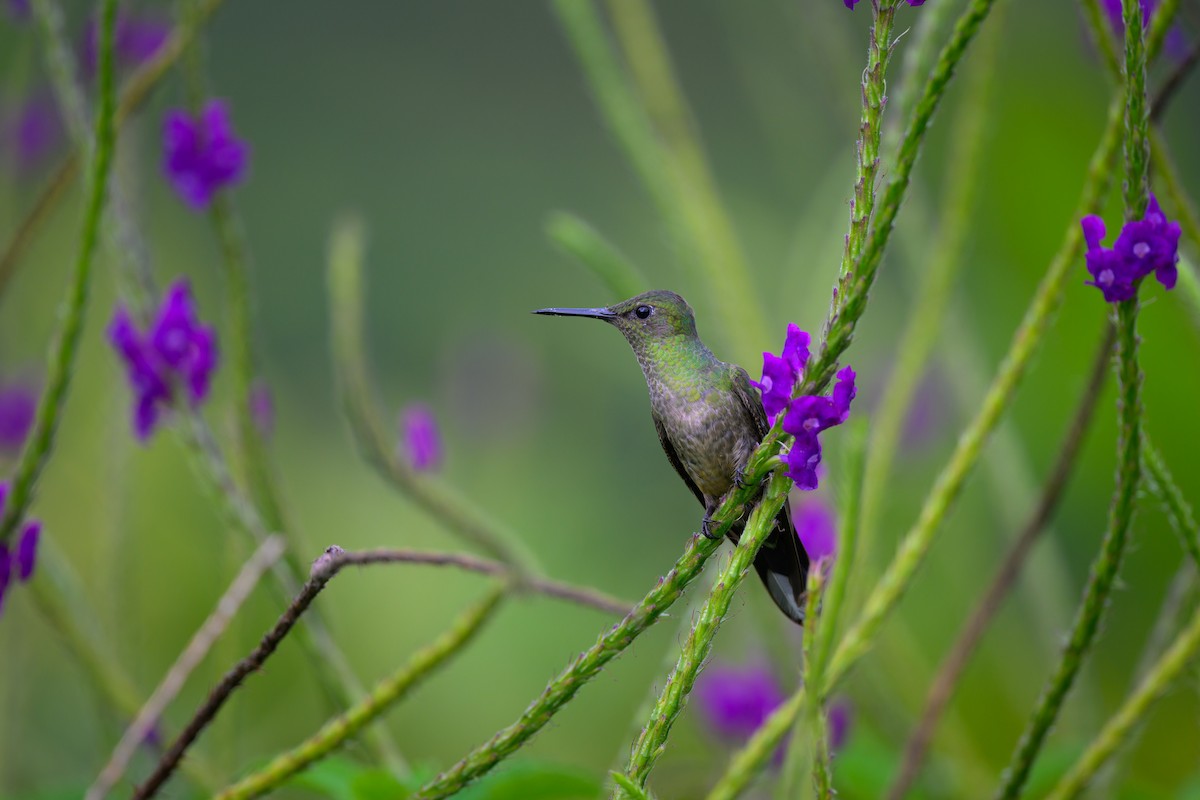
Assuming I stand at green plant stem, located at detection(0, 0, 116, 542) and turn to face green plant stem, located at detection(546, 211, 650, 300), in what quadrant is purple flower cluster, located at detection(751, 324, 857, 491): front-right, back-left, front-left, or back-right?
front-right

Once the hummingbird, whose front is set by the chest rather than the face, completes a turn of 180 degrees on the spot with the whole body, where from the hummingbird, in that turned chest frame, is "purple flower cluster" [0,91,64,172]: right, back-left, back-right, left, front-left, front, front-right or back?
left

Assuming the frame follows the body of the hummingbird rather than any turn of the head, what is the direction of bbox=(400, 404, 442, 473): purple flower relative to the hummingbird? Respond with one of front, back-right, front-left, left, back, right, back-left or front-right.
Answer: right

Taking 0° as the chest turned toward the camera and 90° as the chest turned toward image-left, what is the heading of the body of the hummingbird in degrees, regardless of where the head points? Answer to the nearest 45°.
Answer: approximately 45°

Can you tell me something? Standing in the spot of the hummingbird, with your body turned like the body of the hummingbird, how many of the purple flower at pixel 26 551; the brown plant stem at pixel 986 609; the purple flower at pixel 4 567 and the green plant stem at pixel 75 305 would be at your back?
1

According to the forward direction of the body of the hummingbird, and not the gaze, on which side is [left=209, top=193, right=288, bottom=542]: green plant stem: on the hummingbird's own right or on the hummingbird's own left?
on the hummingbird's own right

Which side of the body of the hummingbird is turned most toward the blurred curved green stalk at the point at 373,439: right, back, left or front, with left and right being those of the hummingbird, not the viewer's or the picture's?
right

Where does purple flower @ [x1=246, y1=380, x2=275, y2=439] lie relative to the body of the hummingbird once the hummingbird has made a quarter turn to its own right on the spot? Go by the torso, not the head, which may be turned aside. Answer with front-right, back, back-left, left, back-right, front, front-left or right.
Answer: front
